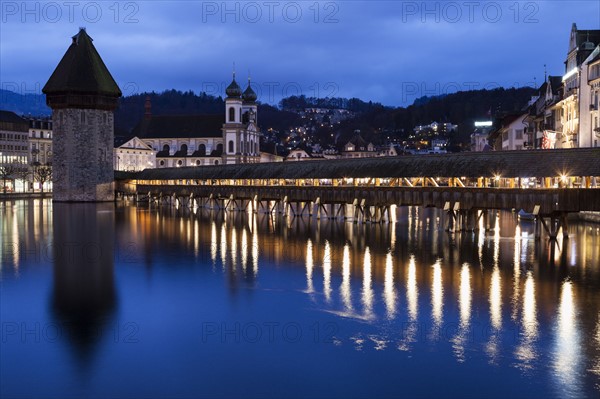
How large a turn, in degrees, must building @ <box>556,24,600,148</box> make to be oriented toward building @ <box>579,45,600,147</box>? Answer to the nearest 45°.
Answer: approximately 45° to its left

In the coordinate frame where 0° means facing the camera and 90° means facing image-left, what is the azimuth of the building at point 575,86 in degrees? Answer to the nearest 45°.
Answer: approximately 45°

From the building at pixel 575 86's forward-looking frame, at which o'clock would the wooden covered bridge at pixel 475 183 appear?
The wooden covered bridge is roughly at 11 o'clock from the building.

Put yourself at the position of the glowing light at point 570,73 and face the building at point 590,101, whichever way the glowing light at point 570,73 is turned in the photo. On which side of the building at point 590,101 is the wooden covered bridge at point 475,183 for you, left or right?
right

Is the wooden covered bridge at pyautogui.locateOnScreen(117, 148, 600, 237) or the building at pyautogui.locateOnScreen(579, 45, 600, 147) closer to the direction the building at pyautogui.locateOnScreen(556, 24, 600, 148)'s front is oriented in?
the wooden covered bridge
